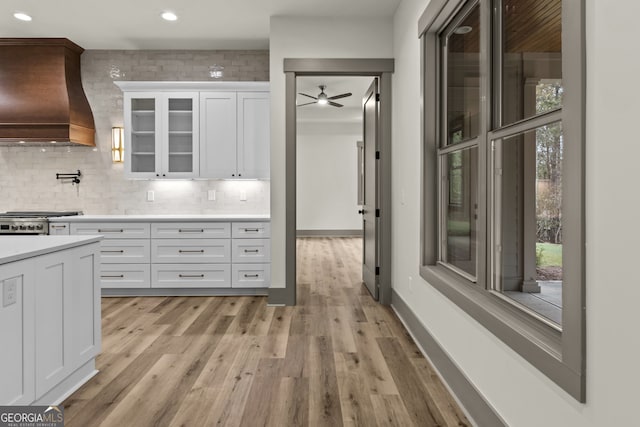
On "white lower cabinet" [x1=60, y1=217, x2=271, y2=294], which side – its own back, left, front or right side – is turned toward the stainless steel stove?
right

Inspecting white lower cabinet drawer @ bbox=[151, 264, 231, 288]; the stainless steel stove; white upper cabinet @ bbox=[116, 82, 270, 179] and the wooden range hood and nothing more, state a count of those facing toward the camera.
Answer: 4

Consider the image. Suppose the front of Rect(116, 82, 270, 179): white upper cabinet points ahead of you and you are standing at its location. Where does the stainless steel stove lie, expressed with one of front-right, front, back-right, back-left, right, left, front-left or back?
right

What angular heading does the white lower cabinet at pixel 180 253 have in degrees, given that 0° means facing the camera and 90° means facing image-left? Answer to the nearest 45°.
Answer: approximately 0°

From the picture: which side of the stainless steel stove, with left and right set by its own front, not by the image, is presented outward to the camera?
front

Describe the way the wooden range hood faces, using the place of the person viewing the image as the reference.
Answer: facing the viewer

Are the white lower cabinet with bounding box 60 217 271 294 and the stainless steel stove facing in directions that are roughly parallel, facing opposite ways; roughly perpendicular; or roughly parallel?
roughly parallel

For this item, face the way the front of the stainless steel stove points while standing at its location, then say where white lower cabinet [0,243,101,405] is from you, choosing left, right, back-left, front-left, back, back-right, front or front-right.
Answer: front

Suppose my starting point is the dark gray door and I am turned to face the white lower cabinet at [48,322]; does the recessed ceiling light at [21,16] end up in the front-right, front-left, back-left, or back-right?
front-right

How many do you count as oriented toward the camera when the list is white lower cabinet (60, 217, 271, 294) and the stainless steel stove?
2

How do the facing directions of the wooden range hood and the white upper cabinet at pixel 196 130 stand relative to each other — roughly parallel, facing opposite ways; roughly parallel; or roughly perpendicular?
roughly parallel
